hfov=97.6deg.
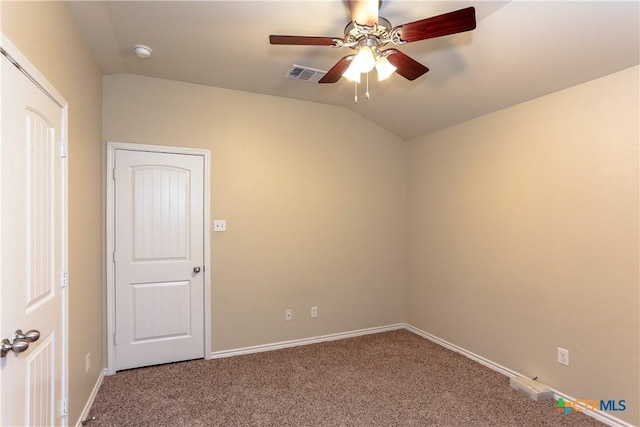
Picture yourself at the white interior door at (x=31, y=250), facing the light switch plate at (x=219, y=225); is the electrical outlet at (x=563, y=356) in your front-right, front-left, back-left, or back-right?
front-right

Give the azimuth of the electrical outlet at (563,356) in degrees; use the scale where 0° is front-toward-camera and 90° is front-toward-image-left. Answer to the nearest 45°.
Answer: approximately 45°

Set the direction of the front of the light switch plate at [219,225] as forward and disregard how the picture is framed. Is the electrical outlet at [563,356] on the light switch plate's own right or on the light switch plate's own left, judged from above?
on the light switch plate's own left

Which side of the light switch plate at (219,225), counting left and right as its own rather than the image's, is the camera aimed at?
front

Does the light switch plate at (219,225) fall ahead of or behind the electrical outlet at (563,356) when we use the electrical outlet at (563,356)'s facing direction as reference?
ahead

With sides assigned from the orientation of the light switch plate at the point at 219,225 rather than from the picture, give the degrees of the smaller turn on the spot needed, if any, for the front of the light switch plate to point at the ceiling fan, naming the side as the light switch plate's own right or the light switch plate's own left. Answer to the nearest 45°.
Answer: approximately 45° to the light switch plate's own left

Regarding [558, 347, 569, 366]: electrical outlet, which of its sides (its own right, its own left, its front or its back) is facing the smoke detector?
front

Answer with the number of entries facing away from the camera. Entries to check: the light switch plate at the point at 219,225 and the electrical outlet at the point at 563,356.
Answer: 0

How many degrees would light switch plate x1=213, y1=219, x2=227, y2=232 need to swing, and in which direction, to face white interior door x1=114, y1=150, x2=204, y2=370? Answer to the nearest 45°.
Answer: approximately 90° to its right

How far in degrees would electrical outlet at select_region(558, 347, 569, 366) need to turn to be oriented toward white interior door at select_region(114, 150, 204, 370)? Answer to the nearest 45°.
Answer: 0° — it already faces it

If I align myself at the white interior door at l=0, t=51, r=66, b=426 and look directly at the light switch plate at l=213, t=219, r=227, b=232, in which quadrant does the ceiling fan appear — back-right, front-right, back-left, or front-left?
front-right

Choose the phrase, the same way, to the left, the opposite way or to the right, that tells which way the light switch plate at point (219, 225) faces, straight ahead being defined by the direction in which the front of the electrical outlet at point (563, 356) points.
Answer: to the left

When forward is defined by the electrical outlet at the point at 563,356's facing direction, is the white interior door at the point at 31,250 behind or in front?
in front
